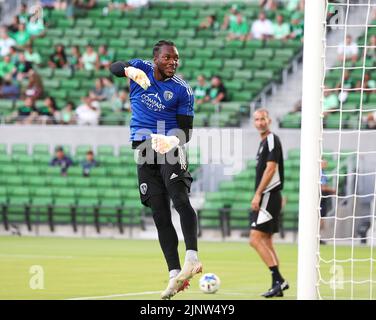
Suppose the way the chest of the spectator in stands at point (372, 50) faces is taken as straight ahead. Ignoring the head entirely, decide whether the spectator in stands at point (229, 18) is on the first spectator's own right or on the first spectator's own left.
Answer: on the first spectator's own right

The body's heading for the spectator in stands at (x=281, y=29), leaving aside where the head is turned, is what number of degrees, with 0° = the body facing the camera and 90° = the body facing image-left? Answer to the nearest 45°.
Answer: approximately 0°

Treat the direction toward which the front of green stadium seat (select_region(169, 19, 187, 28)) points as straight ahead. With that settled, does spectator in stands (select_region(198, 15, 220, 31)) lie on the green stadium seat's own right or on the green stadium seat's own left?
on the green stadium seat's own left

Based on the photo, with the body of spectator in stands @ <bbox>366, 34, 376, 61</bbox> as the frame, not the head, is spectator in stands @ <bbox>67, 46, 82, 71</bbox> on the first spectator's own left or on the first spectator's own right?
on the first spectator's own right

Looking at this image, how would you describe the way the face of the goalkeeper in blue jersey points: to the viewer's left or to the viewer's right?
to the viewer's right

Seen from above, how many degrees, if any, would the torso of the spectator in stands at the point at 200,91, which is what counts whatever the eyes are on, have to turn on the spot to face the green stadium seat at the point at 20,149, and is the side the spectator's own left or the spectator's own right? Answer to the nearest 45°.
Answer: approximately 90° to the spectator's own right
